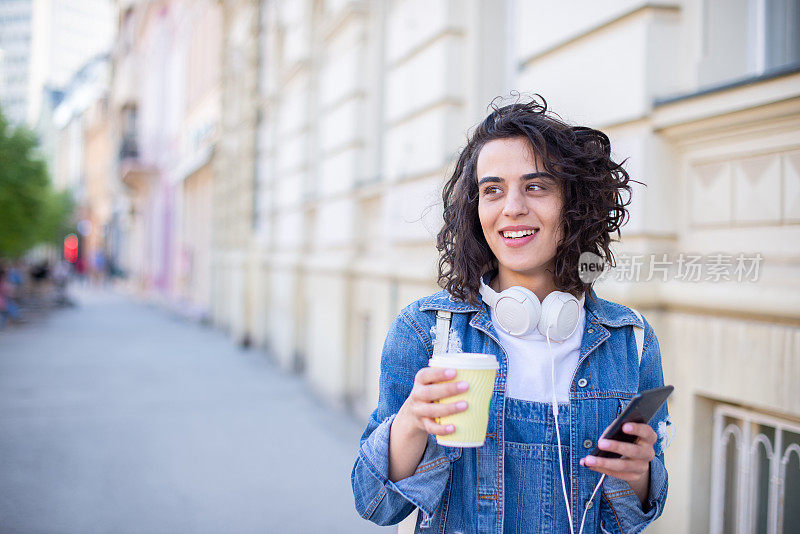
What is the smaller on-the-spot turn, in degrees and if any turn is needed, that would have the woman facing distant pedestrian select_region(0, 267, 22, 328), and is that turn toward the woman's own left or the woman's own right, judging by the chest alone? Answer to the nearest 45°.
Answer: approximately 135° to the woman's own right

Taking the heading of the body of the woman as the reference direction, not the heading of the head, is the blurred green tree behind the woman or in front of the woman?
behind

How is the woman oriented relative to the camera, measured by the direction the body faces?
toward the camera
